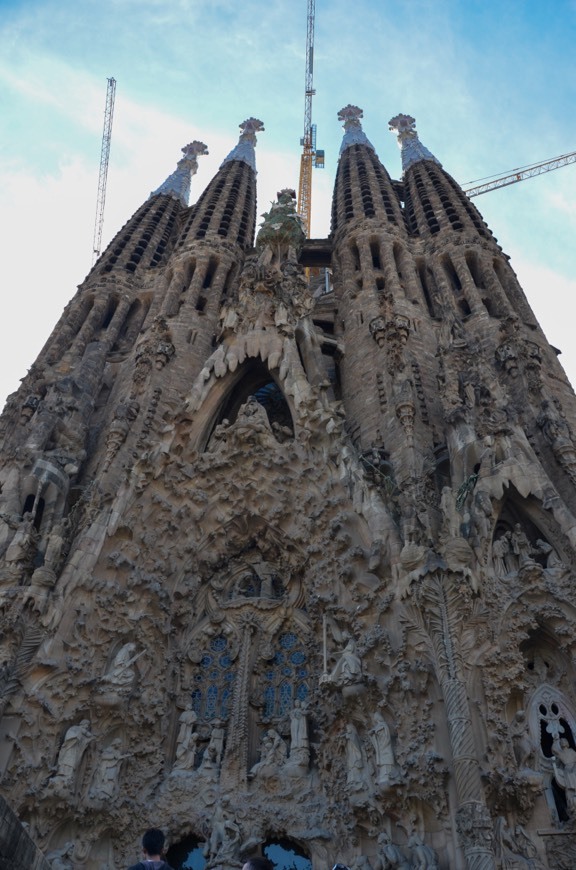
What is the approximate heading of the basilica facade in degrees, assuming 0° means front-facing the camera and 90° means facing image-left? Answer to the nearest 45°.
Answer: approximately 0°
